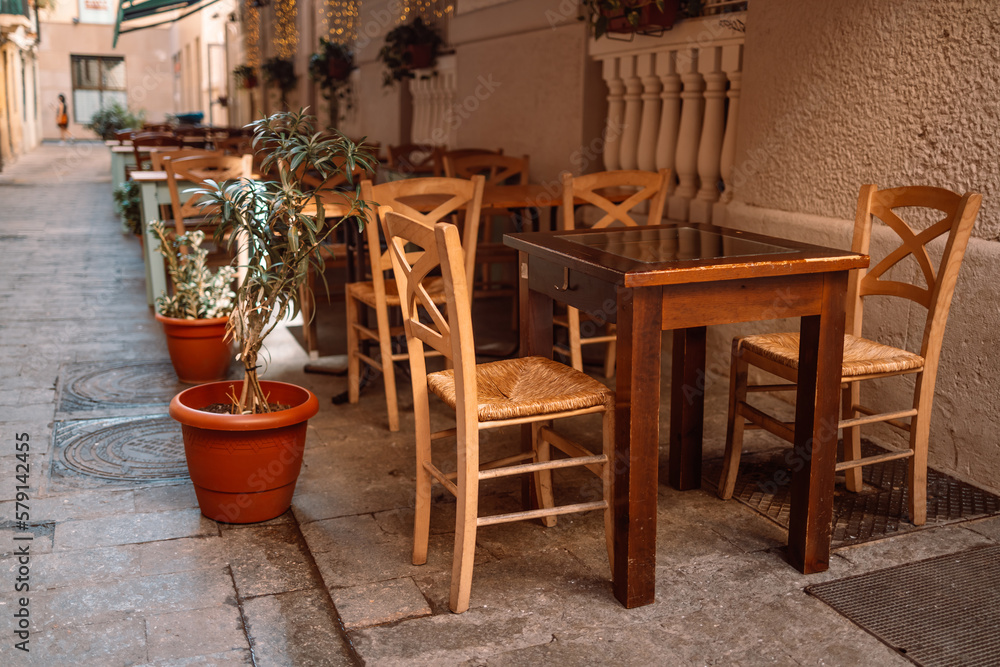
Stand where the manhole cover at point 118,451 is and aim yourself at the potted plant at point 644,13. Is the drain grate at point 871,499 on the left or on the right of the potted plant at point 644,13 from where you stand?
right

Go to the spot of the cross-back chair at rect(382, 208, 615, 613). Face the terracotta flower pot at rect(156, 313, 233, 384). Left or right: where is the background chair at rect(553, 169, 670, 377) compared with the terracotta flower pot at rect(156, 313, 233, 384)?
right

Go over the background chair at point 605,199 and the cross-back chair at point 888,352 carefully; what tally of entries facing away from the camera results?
0

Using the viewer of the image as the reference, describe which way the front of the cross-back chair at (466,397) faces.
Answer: facing away from the viewer and to the right of the viewer

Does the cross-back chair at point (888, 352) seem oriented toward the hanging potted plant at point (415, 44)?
no

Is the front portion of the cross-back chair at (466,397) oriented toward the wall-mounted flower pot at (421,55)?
no

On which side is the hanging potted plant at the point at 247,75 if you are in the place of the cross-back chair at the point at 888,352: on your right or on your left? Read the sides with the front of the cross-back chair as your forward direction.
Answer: on your right

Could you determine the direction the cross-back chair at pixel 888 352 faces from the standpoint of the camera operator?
facing the viewer and to the left of the viewer

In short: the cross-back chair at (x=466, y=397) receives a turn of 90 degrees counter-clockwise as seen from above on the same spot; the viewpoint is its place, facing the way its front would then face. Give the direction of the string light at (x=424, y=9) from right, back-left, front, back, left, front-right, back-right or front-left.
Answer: front-right

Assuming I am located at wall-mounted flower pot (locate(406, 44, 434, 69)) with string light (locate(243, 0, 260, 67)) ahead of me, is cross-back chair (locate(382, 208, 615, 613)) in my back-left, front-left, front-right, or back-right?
back-left

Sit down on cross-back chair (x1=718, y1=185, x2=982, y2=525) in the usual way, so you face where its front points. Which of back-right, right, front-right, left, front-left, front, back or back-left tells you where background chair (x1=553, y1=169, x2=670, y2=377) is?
right

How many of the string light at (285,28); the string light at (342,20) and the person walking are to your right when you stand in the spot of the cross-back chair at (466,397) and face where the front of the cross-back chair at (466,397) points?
0

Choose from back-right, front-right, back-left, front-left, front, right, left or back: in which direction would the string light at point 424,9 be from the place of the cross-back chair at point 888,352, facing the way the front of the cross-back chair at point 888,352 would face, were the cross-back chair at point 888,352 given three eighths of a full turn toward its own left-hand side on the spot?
back-left

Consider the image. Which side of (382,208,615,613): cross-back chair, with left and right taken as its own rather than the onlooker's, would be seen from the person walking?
left

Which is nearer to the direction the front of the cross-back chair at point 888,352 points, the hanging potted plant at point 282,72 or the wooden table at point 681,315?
the wooden table

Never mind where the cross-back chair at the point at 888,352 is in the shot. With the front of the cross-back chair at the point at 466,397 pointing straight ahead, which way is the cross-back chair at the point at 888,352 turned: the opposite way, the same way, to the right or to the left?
the opposite way

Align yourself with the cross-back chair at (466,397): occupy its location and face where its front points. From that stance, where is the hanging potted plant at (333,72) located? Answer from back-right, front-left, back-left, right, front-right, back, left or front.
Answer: front-left
